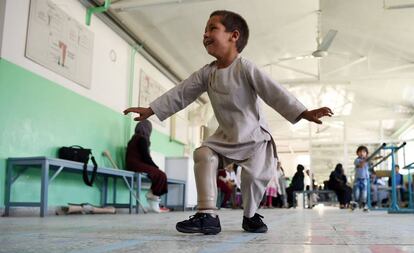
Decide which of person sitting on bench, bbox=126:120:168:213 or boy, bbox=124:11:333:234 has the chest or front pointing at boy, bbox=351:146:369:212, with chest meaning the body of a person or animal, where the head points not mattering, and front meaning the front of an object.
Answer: the person sitting on bench

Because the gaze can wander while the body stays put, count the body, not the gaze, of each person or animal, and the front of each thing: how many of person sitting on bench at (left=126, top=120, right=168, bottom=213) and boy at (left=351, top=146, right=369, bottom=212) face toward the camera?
1

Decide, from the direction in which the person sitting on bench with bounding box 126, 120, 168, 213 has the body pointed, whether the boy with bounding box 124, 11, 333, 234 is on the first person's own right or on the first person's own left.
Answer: on the first person's own right

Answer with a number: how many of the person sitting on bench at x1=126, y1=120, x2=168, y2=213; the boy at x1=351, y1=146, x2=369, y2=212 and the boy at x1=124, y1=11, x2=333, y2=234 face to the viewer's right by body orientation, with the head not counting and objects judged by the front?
1

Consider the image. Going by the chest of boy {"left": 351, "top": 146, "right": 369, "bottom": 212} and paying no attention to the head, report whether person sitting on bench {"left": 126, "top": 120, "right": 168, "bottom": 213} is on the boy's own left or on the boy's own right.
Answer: on the boy's own right

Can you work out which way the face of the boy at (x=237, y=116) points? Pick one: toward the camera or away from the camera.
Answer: toward the camera

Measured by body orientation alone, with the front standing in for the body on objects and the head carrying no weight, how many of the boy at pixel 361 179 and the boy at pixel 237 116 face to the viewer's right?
0

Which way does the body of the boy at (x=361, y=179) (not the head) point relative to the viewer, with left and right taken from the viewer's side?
facing the viewer

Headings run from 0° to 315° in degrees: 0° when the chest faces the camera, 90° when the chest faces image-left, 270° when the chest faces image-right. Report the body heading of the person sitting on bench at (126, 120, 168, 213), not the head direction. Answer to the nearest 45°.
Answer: approximately 270°

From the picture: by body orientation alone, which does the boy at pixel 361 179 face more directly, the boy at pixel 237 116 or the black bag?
the boy

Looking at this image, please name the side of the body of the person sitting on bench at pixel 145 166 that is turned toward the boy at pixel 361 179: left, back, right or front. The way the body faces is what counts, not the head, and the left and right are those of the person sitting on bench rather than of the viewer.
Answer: front

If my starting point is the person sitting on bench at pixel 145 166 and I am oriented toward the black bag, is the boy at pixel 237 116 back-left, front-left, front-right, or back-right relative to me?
front-left

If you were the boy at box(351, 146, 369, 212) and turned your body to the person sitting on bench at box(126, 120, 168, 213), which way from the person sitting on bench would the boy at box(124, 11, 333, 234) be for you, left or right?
left

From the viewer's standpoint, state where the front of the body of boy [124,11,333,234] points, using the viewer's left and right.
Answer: facing the viewer and to the left of the viewer

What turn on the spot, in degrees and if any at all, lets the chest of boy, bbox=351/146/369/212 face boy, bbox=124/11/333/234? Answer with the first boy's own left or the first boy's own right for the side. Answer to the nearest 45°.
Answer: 0° — they already face them
